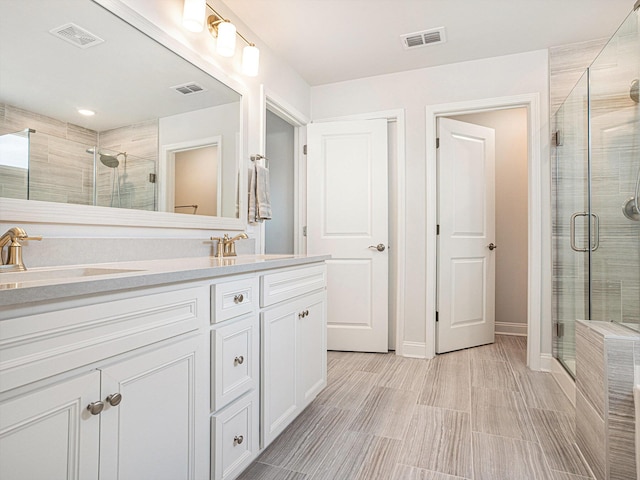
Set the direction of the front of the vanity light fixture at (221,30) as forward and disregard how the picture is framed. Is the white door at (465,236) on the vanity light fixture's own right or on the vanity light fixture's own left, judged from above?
on the vanity light fixture's own left

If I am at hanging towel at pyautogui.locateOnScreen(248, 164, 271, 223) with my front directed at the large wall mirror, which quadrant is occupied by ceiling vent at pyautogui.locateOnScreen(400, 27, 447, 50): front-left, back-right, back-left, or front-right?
back-left

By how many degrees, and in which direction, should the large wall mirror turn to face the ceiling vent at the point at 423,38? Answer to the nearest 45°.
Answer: approximately 45° to its left

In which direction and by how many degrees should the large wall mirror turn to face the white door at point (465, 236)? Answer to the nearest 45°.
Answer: approximately 45° to its left

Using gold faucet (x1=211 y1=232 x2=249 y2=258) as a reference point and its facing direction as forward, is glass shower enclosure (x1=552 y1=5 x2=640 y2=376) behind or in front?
in front

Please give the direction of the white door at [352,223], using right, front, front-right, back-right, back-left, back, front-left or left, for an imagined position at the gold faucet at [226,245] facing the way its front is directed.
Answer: left

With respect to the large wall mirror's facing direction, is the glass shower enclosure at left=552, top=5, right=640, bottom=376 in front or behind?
in front

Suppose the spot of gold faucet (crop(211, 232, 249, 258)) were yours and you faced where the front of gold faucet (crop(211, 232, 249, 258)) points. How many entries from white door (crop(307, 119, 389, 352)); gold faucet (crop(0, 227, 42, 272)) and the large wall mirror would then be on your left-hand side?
1
